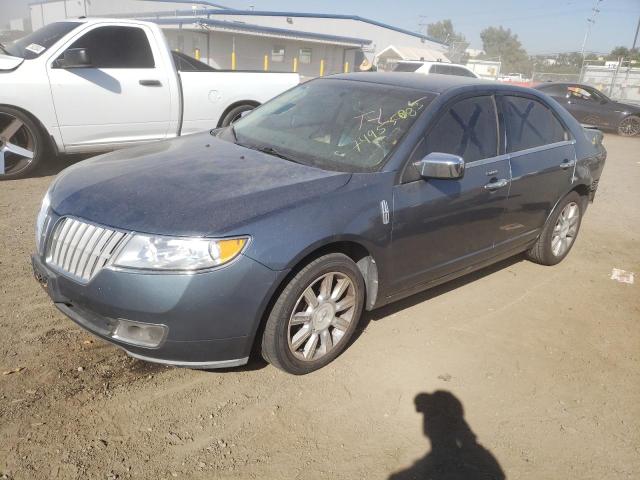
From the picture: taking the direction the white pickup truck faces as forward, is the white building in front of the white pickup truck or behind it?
behind

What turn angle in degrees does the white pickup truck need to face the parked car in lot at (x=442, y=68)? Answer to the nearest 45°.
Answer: approximately 180°

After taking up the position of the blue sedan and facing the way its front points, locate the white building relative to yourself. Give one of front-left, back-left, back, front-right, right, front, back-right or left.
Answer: back-right

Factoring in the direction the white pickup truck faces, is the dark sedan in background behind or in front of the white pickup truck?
behind

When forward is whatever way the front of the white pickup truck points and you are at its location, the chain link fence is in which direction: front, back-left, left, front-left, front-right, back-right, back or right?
back

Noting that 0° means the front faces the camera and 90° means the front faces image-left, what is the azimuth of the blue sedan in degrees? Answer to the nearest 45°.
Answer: approximately 45°

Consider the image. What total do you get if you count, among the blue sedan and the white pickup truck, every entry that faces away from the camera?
0

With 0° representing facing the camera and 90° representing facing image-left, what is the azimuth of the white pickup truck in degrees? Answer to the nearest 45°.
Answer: approximately 45°

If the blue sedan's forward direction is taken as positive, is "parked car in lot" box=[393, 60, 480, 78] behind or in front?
behind
